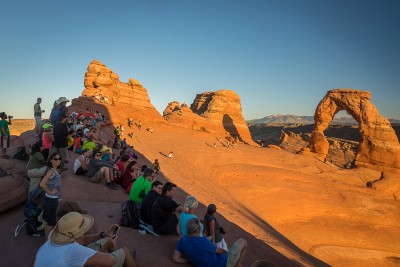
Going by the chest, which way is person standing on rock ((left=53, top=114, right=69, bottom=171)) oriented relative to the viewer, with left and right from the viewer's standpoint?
facing to the right of the viewer

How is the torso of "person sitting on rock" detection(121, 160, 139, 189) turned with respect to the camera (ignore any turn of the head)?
to the viewer's right

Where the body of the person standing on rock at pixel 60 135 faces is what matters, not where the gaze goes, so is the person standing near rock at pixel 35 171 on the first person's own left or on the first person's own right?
on the first person's own right

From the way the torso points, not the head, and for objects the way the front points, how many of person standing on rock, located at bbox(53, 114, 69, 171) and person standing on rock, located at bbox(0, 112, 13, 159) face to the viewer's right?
2

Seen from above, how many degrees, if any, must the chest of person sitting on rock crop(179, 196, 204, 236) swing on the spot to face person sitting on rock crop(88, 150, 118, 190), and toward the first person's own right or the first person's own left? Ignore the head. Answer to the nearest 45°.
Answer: approximately 90° to the first person's own left

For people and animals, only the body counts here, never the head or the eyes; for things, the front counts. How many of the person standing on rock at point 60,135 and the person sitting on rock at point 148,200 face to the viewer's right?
2

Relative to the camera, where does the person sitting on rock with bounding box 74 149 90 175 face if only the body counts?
to the viewer's right

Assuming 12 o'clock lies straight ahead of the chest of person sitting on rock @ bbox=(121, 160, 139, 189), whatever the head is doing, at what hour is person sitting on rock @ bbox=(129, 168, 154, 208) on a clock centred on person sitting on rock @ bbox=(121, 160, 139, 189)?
person sitting on rock @ bbox=(129, 168, 154, 208) is roughly at 3 o'clock from person sitting on rock @ bbox=(121, 160, 139, 189).

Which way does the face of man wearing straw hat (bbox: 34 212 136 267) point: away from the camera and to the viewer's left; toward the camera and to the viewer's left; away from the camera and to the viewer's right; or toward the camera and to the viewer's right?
away from the camera and to the viewer's right

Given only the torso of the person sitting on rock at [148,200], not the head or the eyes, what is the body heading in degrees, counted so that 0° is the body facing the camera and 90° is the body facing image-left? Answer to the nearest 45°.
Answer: approximately 270°

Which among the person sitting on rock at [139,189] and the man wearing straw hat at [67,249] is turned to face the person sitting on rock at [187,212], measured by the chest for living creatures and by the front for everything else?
the man wearing straw hat
